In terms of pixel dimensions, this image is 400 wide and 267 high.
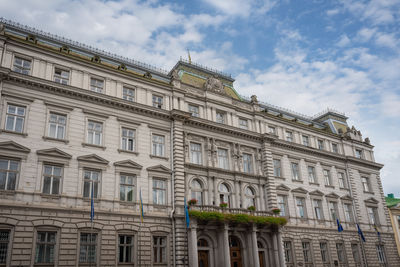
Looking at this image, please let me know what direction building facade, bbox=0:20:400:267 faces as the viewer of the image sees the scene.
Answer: facing the viewer and to the right of the viewer
